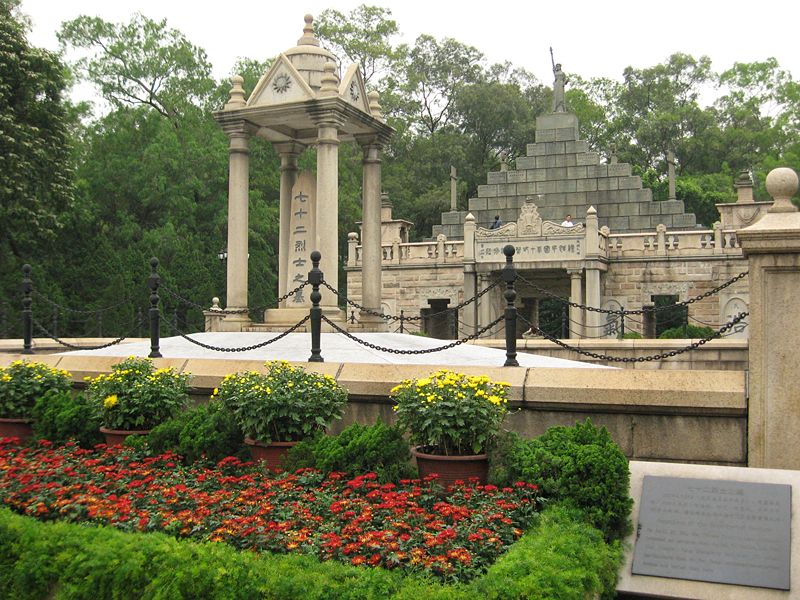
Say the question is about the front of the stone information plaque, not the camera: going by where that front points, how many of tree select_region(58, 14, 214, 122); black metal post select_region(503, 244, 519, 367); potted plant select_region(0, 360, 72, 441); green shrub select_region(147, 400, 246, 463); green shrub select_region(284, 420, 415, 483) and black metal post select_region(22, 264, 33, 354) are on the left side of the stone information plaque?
0

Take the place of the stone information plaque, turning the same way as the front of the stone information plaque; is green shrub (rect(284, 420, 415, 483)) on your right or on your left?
on your right

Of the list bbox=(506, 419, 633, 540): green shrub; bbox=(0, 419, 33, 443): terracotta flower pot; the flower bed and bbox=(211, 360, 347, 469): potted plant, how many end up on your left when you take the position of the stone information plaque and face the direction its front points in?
0

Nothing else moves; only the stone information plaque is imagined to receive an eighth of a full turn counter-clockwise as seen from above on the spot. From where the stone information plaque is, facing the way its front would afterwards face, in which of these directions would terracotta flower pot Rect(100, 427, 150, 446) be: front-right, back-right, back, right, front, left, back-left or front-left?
back-right

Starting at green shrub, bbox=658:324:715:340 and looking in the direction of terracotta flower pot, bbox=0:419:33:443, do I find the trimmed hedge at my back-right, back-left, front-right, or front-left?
front-left

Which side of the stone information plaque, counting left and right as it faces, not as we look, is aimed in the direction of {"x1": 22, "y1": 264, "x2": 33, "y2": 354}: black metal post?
right

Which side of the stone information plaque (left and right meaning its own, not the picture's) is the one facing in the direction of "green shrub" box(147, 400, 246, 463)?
right

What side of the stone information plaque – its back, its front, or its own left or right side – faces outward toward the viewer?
front

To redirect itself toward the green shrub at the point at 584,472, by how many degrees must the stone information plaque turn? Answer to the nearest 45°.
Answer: approximately 90° to its right

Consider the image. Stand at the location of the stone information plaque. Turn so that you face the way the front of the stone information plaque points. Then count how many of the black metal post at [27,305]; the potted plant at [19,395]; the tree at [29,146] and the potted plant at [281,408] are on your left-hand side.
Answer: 0

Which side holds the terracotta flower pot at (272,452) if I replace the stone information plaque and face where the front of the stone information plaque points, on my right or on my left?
on my right

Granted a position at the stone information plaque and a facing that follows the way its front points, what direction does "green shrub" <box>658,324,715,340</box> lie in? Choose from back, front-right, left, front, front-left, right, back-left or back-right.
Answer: back

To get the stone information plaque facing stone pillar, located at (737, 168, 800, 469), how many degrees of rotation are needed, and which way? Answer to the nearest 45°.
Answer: approximately 180°

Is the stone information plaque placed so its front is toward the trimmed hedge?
no

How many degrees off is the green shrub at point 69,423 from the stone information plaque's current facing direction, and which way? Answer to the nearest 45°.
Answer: approximately 90° to its right
